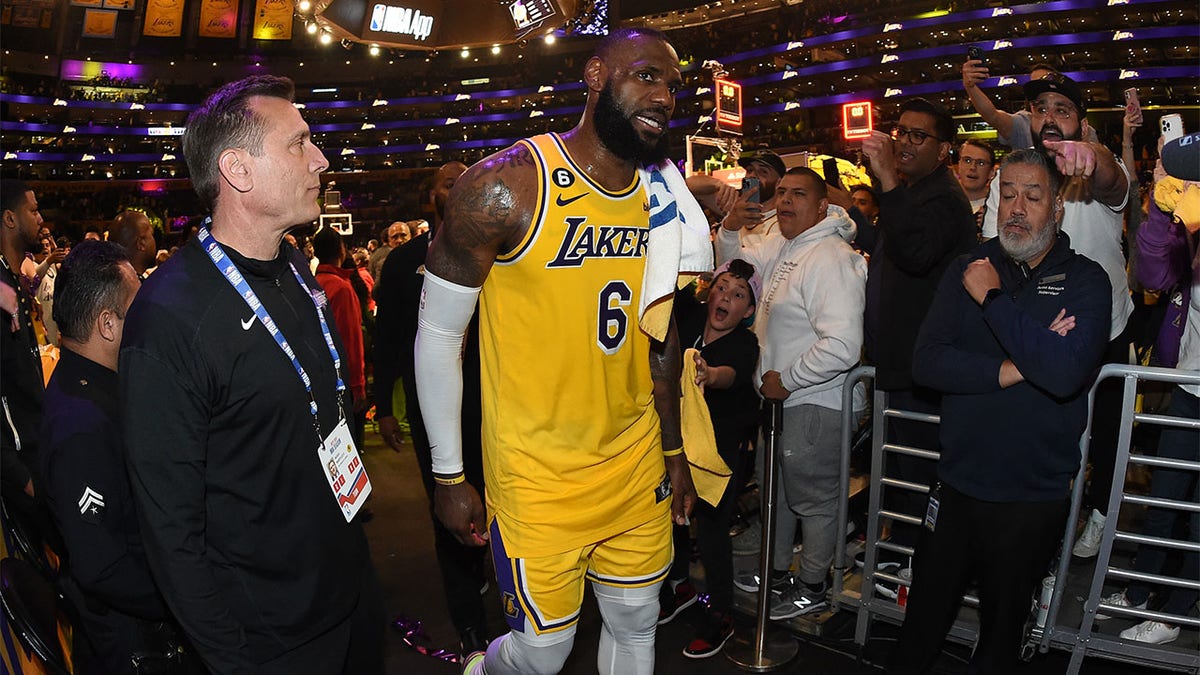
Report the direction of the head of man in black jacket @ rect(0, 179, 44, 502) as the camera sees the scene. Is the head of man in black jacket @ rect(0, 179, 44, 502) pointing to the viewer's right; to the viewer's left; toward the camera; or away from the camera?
to the viewer's right

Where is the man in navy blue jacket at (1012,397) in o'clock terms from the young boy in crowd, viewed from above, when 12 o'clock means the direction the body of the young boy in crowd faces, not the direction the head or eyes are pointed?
The man in navy blue jacket is roughly at 9 o'clock from the young boy in crowd.

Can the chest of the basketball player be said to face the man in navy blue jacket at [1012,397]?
no

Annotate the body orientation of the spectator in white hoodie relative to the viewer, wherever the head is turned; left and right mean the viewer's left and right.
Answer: facing the viewer and to the left of the viewer

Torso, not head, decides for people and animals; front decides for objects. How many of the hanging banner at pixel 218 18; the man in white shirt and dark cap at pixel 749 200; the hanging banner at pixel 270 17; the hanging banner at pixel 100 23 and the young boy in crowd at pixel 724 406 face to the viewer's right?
0

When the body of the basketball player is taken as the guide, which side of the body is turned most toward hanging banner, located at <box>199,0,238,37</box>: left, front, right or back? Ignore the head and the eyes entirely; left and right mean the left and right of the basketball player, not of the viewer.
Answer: back

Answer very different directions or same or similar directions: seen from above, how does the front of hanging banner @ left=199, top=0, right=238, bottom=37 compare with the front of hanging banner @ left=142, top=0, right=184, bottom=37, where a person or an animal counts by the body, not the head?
same or similar directions

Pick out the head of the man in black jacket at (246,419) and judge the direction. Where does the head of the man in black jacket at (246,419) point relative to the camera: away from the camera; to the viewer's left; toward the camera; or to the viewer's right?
to the viewer's right

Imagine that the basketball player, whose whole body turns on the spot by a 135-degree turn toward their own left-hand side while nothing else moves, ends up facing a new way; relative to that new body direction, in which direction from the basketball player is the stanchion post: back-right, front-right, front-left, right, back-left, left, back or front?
front-right

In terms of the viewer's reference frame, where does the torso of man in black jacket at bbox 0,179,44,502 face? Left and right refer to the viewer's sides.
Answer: facing to the right of the viewer

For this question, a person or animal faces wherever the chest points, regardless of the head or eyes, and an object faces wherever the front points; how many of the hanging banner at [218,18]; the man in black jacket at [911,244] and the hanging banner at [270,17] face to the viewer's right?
0

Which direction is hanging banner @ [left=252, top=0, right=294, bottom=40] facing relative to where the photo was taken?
toward the camera

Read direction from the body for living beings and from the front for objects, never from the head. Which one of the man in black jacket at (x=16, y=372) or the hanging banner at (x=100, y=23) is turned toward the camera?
the hanging banner

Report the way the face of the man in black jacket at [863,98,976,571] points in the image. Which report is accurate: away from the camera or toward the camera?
toward the camera

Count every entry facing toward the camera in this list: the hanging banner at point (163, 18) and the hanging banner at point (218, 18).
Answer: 2

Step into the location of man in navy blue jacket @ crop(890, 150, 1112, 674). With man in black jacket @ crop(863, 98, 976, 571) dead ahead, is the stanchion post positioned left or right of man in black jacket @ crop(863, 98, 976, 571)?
left

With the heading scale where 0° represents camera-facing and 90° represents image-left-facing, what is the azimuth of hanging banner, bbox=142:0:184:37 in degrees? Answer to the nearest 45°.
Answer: approximately 0°

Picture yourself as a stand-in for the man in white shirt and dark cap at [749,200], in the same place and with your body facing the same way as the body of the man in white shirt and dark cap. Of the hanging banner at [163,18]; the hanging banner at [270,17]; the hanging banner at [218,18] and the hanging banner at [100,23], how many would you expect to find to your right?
4

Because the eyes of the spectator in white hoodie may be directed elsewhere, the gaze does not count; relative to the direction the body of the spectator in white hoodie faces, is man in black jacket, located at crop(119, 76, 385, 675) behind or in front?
in front
